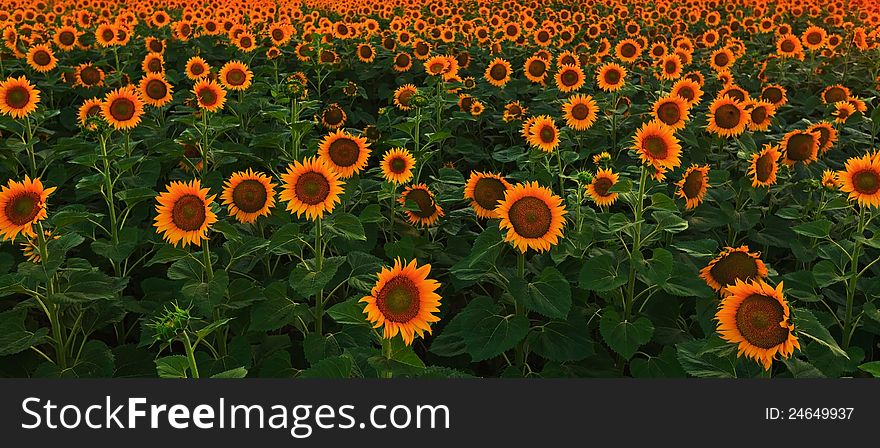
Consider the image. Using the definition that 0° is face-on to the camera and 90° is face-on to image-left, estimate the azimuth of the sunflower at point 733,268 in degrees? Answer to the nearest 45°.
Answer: approximately 0°

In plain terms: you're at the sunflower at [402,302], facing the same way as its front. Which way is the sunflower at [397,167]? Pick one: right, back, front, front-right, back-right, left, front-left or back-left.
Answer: back

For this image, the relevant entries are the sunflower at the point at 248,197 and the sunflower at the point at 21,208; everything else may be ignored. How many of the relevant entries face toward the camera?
2

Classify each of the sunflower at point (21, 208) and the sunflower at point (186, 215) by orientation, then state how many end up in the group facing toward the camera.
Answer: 2

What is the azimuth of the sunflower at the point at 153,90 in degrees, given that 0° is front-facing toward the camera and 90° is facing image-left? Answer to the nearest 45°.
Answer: approximately 0°

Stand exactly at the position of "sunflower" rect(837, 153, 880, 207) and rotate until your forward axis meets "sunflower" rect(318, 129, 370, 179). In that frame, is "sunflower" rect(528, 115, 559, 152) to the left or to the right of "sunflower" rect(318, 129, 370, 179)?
right

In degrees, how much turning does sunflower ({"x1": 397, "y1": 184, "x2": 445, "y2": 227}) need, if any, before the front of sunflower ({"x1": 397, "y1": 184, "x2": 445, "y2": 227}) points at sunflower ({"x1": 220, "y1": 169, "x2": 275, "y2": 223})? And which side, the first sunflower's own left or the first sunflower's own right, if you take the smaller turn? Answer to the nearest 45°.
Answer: approximately 45° to the first sunflower's own right

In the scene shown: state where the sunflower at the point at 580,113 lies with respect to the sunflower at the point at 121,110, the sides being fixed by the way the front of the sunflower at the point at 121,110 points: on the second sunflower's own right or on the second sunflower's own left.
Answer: on the second sunflower's own left
